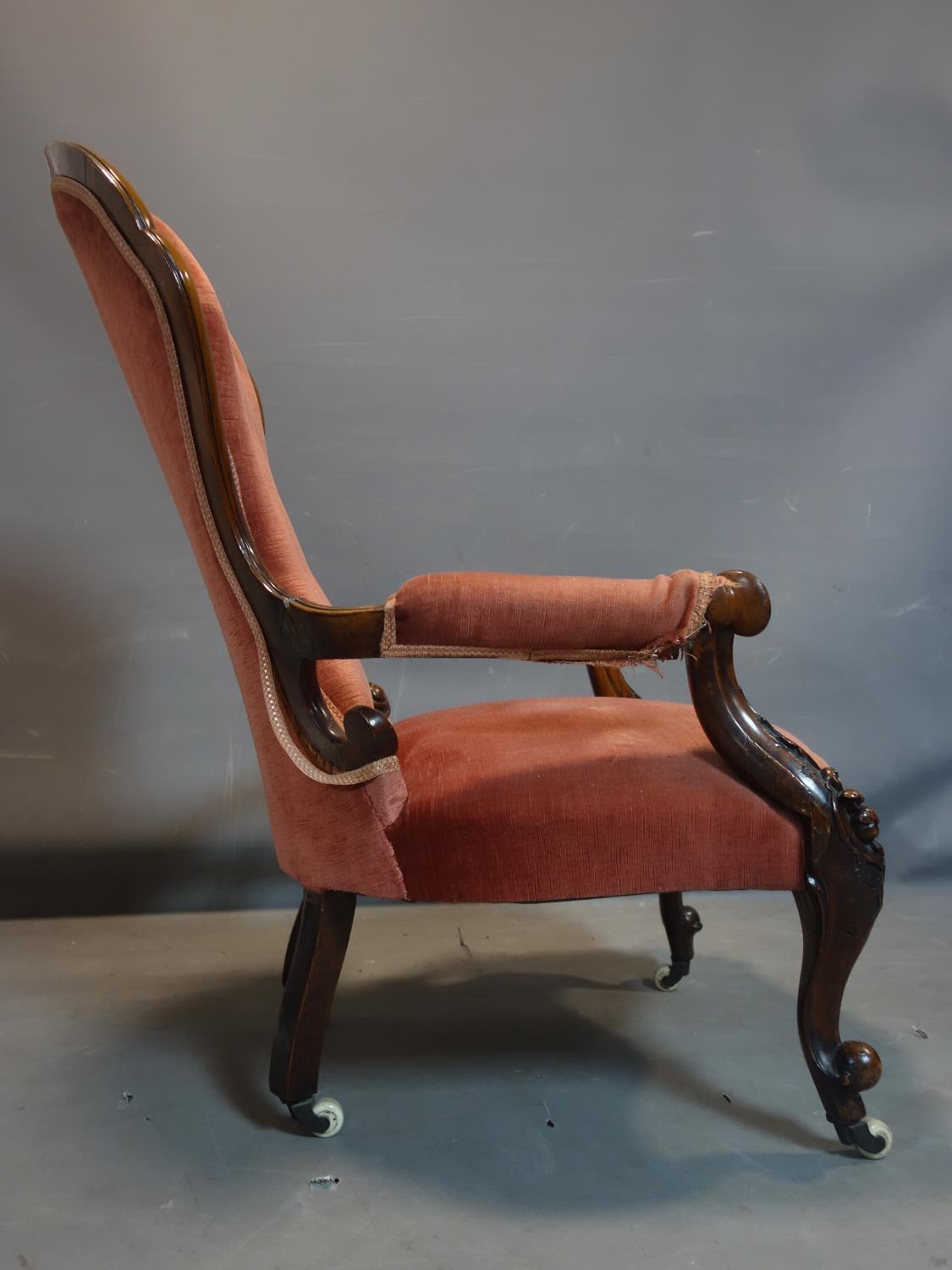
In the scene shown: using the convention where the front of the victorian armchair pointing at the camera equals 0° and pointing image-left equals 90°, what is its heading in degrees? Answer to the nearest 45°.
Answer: approximately 270°
